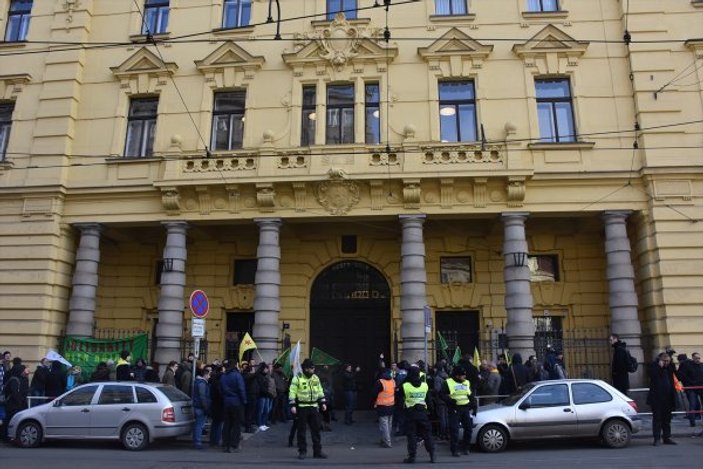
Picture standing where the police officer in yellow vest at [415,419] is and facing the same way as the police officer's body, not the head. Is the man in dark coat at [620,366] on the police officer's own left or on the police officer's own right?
on the police officer's own right

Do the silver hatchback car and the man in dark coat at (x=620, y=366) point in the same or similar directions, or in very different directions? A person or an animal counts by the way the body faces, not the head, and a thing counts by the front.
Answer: same or similar directions

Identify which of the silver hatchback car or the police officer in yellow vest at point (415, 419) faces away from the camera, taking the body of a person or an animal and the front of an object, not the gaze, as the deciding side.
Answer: the police officer in yellow vest

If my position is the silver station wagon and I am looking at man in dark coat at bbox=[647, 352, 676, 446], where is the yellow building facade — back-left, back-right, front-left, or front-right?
front-left

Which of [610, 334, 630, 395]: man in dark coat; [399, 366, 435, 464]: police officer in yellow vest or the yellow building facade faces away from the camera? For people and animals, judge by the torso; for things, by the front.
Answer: the police officer in yellow vest

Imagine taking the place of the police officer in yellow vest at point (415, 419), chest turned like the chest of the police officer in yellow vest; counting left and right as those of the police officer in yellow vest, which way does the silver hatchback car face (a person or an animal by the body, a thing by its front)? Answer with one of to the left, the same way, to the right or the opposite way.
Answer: to the left

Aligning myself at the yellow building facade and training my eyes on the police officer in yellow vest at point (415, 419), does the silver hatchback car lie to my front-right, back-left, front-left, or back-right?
front-left

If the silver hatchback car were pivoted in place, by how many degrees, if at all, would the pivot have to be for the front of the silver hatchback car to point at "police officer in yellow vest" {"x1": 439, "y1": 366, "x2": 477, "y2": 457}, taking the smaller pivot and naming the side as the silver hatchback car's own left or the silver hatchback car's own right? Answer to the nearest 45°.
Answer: approximately 45° to the silver hatchback car's own left

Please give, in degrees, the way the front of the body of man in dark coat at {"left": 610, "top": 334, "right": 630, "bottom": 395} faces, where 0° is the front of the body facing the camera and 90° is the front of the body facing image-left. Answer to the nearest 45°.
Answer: approximately 90°

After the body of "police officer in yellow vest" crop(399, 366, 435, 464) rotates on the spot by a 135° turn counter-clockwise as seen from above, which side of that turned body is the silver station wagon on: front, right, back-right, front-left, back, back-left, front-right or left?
front-right

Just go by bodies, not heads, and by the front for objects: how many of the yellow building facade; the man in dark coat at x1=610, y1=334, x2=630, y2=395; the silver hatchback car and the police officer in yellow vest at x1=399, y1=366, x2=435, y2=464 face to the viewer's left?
2

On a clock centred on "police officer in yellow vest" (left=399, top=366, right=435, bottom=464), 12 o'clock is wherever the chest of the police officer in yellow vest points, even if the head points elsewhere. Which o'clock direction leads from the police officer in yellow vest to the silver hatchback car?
The silver hatchback car is roughly at 2 o'clock from the police officer in yellow vest.

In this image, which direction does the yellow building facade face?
toward the camera

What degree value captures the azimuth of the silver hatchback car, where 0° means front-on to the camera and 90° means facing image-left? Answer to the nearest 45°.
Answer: approximately 90°

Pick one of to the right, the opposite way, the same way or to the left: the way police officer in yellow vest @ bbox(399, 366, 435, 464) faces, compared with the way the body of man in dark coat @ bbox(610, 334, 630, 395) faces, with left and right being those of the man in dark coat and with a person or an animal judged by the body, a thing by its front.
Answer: to the right

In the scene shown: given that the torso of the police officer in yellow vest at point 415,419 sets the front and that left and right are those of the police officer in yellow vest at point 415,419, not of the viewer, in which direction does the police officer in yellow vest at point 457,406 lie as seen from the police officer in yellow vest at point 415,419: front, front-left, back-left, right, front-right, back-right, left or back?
front-right
